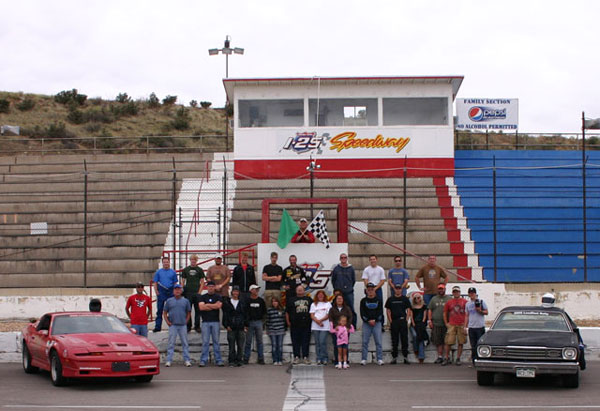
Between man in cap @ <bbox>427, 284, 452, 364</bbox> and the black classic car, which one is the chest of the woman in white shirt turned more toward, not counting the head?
the black classic car

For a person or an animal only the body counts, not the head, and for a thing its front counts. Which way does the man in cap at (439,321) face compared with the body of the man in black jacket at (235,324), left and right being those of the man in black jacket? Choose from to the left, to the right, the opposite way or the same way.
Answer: the same way

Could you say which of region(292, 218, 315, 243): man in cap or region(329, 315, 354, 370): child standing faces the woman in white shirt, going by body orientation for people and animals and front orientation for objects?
the man in cap

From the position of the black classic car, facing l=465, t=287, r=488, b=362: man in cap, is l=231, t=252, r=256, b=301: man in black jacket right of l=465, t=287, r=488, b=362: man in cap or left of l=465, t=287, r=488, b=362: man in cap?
left

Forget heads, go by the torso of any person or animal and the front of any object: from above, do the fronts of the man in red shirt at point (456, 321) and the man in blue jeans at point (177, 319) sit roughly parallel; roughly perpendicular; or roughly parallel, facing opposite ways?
roughly parallel

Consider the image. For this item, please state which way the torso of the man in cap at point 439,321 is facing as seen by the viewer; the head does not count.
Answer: toward the camera

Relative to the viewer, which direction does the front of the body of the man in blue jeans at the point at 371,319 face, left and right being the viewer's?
facing the viewer

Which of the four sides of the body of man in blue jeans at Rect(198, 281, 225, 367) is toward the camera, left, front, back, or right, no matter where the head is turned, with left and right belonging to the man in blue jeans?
front

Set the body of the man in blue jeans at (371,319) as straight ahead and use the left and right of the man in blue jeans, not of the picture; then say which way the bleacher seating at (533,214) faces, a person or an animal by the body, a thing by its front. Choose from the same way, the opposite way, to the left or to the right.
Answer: the same way

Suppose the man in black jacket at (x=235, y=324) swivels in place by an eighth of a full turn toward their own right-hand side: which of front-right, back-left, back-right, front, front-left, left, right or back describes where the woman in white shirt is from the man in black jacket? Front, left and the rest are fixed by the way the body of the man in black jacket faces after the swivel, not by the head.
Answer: back-left

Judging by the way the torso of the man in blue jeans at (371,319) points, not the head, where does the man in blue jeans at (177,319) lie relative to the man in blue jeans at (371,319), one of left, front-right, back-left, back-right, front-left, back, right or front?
right

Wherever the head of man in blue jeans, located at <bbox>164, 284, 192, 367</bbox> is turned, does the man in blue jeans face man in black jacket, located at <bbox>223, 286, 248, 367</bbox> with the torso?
no

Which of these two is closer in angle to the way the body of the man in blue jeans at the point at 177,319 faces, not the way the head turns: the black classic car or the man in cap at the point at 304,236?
the black classic car

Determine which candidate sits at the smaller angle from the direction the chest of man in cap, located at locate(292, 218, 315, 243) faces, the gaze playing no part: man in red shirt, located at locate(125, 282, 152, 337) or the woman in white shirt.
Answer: the woman in white shirt

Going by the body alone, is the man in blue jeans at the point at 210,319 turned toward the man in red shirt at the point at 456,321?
no

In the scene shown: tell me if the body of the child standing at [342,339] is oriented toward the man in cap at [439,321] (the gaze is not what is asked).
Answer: no

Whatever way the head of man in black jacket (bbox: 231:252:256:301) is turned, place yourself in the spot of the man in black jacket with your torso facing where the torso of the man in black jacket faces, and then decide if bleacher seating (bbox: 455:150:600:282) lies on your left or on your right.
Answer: on your left

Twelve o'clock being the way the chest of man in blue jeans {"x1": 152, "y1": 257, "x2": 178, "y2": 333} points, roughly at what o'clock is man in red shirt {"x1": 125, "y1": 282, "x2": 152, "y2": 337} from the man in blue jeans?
The man in red shirt is roughly at 1 o'clock from the man in blue jeans.

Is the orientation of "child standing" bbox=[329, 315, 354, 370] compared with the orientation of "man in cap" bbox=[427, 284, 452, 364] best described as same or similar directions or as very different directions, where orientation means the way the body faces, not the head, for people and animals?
same or similar directions
